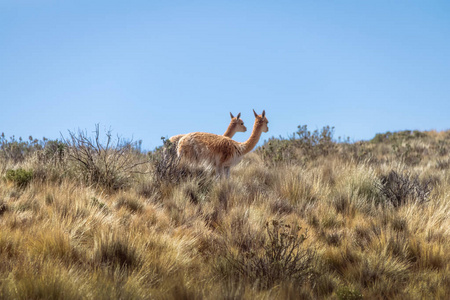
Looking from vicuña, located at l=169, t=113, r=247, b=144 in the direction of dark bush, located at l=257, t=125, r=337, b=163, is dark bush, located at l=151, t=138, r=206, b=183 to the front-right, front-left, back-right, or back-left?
back-right

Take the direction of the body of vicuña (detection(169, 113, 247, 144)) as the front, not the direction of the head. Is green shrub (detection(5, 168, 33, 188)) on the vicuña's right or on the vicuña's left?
on the vicuña's right

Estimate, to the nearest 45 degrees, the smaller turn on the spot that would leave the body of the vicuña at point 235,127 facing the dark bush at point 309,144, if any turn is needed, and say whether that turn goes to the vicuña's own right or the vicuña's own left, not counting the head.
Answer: approximately 45° to the vicuña's own left

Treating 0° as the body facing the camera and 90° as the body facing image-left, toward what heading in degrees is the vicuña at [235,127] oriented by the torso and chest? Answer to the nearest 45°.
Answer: approximately 270°

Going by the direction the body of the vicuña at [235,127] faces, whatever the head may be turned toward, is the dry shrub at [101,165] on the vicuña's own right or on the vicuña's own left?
on the vicuña's own right

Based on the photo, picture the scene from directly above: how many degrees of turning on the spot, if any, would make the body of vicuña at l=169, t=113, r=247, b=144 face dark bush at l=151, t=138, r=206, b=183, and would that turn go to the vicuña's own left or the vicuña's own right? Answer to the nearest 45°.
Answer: approximately 90° to the vicuña's own right

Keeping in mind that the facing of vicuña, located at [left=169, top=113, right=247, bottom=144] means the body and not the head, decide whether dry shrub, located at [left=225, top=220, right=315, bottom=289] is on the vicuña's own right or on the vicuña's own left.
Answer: on the vicuña's own right
